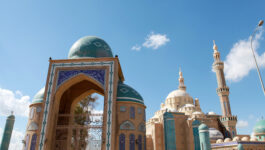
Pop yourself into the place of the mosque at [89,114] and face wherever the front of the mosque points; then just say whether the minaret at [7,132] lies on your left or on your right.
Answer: on your right

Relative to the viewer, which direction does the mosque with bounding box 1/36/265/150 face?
toward the camera
